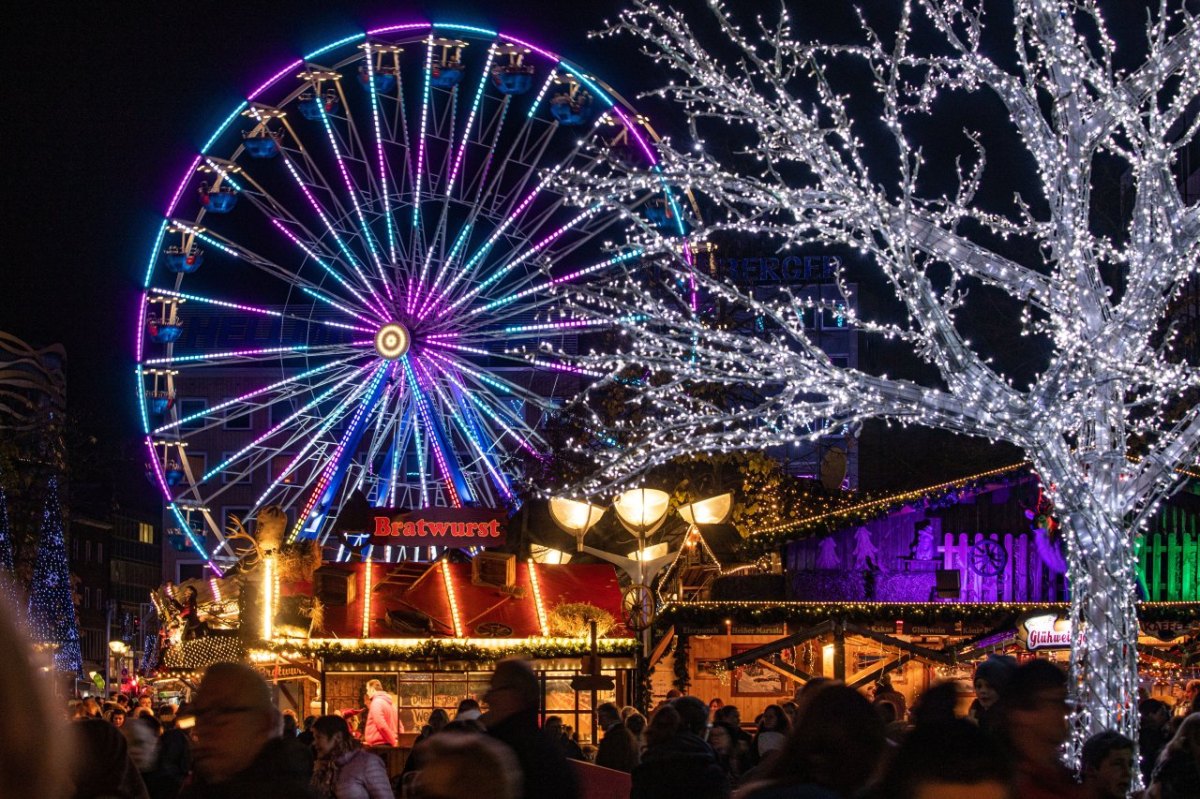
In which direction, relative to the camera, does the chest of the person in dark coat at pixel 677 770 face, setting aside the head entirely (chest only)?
away from the camera

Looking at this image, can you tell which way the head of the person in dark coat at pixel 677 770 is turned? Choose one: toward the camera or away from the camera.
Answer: away from the camera

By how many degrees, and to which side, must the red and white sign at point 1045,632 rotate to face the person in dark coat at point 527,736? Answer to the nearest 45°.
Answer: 0° — it already faces them

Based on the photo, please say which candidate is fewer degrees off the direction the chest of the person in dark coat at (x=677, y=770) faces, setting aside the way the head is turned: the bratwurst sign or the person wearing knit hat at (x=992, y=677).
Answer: the bratwurst sign

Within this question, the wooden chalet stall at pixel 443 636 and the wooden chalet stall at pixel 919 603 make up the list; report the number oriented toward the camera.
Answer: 2

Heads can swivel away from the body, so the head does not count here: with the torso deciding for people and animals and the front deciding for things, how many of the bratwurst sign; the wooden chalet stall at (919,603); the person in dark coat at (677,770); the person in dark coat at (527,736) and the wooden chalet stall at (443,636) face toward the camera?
3
